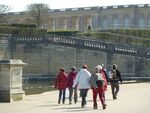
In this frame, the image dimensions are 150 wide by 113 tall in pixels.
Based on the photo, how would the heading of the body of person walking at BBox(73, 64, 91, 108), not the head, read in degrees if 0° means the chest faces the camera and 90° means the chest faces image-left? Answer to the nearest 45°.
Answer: approximately 180°

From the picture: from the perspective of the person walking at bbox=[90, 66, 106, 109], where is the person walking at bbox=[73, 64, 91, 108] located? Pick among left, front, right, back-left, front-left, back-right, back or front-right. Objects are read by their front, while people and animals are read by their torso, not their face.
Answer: front-left

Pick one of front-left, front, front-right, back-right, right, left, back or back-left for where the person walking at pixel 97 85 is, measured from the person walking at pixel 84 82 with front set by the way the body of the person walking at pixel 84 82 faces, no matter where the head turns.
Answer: back-right

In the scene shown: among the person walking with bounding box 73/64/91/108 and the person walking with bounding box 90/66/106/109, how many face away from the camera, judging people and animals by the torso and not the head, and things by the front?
2

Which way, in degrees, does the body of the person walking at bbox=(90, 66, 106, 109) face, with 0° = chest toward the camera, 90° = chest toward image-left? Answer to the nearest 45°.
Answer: approximately 180°
